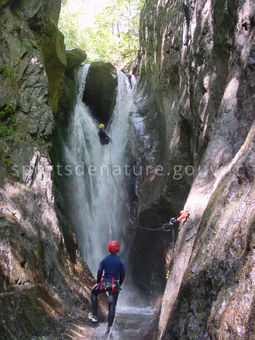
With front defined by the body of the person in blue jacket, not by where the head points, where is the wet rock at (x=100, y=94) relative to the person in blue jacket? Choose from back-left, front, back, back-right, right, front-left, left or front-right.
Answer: front

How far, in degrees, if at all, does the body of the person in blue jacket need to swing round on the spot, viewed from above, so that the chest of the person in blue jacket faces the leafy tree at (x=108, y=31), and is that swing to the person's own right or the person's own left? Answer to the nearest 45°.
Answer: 0° — they already face it

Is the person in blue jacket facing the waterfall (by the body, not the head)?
yes

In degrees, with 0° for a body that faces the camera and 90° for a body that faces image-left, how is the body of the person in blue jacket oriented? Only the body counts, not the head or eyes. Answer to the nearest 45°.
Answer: approximately 180°
